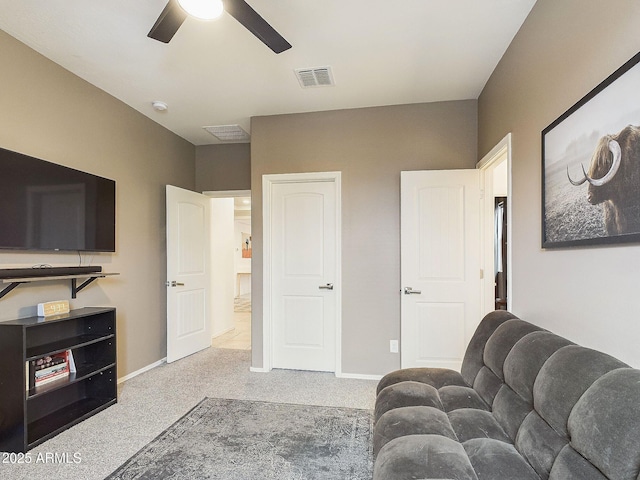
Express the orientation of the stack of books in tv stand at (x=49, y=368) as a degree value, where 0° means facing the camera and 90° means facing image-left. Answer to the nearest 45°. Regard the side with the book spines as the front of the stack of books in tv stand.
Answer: approximately 315°

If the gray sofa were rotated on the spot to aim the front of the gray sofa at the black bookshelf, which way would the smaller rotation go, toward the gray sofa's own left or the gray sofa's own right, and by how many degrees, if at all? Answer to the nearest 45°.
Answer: approximately 45° to the gray sofa's own right
